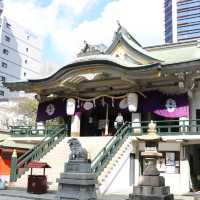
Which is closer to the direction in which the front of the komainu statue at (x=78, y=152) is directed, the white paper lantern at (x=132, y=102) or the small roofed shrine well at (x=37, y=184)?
the small roofed shrine well

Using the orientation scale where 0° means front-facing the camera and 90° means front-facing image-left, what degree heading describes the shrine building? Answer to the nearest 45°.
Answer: approximately 45°
